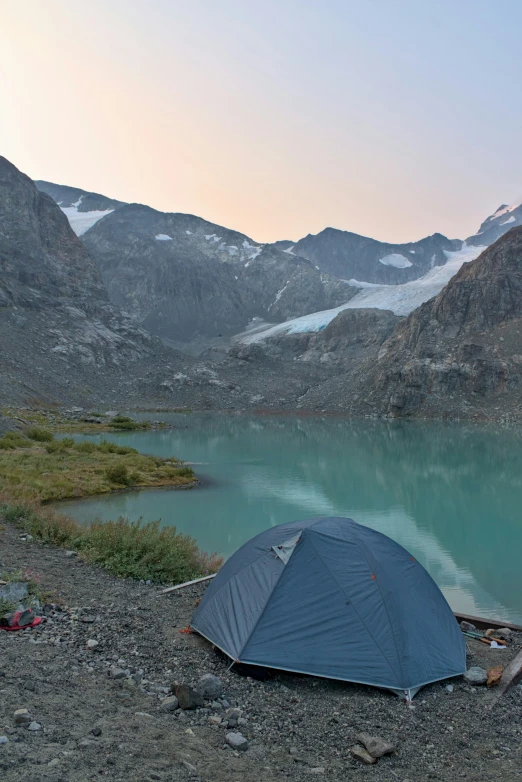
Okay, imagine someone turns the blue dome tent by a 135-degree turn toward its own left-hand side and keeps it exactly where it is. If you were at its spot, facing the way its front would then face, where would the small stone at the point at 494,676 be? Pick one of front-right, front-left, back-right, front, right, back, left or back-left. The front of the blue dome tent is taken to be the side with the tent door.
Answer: front

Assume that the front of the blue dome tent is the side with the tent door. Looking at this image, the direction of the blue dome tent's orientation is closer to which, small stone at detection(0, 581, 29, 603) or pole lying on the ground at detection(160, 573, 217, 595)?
the small stone

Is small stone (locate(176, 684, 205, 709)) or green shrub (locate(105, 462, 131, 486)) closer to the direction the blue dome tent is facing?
the small stone

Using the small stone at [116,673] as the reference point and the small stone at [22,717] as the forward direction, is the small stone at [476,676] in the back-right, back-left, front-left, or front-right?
back-left

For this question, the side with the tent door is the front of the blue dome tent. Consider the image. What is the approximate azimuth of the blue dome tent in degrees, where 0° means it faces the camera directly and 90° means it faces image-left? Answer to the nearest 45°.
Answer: approximately 45°

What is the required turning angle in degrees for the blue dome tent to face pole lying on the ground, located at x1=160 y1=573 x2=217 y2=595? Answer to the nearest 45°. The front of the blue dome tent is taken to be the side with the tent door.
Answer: approximately 90° to its right

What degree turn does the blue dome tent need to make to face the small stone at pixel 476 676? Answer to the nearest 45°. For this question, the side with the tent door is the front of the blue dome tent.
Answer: approximately 135° to its left

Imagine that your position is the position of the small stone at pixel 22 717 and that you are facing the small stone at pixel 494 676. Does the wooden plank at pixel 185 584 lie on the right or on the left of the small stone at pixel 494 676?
left

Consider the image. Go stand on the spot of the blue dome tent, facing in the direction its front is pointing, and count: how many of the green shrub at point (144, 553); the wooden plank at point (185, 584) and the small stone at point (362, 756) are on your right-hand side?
2

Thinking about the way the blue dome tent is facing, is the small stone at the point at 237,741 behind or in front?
in front

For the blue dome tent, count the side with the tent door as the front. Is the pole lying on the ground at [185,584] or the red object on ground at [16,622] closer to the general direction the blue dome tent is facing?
the red object on ground

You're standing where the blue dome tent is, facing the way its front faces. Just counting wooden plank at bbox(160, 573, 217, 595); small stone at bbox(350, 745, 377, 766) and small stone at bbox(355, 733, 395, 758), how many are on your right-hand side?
1

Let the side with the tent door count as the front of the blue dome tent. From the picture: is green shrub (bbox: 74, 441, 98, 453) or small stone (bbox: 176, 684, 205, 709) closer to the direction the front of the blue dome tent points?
the small stone
